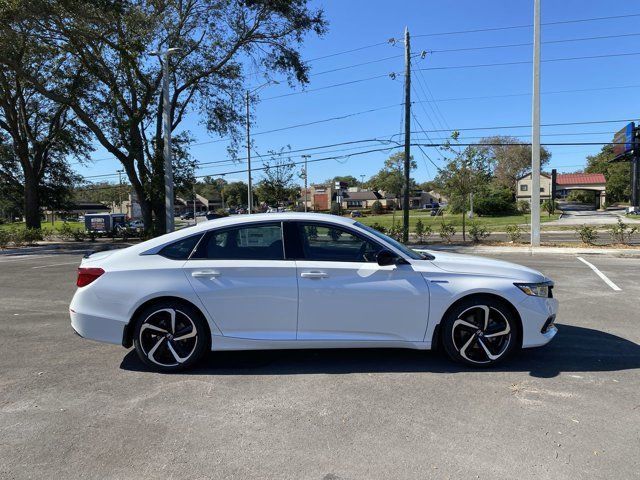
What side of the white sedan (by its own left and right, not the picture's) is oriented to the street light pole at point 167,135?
left

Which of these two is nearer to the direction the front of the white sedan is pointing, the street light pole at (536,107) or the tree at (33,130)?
the street light pole

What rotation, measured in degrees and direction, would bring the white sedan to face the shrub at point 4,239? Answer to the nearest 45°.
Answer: approximately 135° to its left

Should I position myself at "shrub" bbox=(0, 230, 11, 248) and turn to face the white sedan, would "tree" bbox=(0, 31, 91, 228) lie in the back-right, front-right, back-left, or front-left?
back-left

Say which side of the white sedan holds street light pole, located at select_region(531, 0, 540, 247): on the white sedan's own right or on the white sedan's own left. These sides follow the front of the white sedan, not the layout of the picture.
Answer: on the white sedan's own left

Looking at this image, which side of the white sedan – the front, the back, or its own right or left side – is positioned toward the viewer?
right

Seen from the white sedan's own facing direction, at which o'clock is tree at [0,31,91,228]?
The tree is roughly at 8 o'clock from the white sedan.

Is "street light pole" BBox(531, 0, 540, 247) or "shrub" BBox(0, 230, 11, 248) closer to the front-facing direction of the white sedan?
the street light pole

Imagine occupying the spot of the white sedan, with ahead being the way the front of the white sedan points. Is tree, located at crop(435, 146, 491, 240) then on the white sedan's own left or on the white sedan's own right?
on the white sedan's own left

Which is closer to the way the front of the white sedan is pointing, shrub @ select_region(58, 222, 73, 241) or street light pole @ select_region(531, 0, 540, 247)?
the street light pole

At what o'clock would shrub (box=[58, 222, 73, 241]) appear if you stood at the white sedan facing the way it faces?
The shrub is roughly at 8 o'clock from the white sedan.
